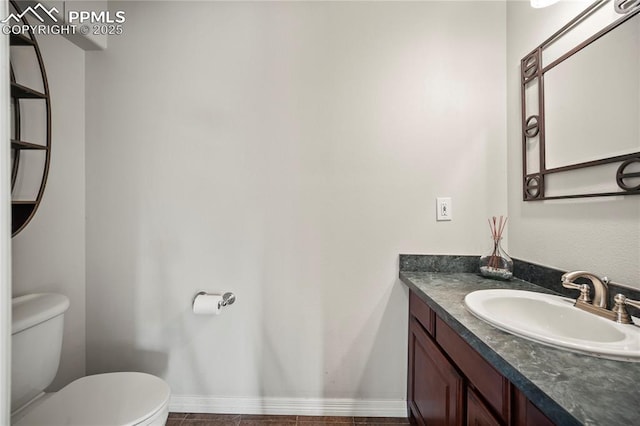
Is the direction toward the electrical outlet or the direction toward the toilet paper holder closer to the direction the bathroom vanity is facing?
the toilet paper holder

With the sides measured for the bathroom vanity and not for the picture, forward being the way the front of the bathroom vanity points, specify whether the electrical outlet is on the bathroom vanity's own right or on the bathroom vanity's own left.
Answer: on the bathroom vanity's own right

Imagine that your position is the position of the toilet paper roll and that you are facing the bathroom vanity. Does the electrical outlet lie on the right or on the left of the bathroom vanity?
left

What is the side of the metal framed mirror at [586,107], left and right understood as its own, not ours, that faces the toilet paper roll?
front

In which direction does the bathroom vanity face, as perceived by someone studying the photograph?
facing the viewer and to the left of the viewer

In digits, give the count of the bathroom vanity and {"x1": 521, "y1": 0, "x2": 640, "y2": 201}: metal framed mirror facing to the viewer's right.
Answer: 0

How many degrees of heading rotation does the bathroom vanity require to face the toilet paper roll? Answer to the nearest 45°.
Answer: approximately 45° to its right

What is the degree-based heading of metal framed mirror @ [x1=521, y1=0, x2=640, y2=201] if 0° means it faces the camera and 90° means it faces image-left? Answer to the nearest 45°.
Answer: approximately 45°

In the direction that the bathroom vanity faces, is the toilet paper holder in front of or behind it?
in front

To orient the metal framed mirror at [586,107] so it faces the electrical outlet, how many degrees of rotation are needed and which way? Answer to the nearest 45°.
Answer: approximately 45° to its right

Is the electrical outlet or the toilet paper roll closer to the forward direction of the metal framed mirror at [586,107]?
the toilet paper roll

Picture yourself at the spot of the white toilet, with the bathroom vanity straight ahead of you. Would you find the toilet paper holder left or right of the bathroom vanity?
left
